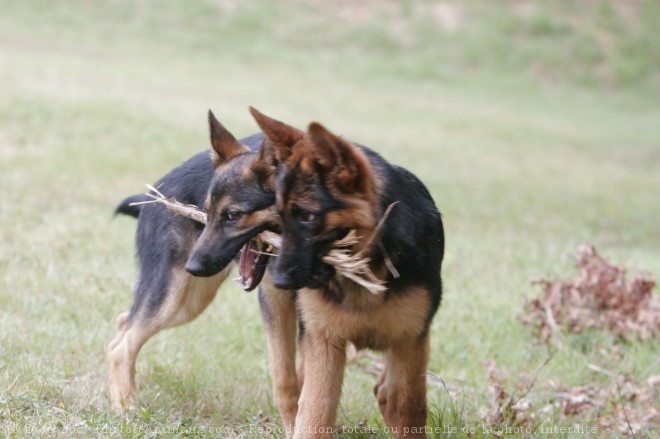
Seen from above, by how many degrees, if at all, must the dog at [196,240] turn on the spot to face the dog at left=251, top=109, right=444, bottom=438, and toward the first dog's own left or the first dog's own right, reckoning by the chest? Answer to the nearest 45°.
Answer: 0° — it already faces it

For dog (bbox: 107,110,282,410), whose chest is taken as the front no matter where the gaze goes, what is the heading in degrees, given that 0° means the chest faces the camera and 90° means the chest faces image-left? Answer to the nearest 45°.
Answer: approximately 315°
